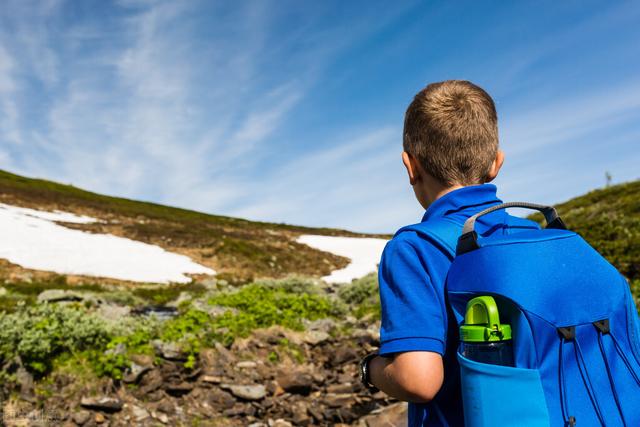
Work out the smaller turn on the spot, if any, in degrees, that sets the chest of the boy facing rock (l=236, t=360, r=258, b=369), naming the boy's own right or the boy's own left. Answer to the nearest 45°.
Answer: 0° — they already face it

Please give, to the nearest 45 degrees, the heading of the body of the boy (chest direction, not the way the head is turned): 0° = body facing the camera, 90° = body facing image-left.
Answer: approximately 135°

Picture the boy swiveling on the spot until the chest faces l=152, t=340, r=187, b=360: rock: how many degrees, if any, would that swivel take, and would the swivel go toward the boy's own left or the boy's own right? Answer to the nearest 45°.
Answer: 0° — they already face it

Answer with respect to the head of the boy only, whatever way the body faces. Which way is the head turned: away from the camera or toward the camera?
away from the camera

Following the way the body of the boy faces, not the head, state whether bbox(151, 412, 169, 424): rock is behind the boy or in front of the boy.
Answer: in front

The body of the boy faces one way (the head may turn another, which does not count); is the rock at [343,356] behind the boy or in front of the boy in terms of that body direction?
in front

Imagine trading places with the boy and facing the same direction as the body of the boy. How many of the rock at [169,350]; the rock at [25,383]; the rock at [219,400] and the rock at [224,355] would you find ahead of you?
4

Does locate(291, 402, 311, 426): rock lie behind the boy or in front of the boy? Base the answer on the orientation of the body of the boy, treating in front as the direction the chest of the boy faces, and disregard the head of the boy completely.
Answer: in front

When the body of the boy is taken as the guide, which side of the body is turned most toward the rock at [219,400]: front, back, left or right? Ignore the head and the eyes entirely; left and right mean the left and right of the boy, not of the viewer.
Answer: front

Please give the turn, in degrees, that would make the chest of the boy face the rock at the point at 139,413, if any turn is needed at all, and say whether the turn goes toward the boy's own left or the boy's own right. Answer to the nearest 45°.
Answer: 0° — they already face it
